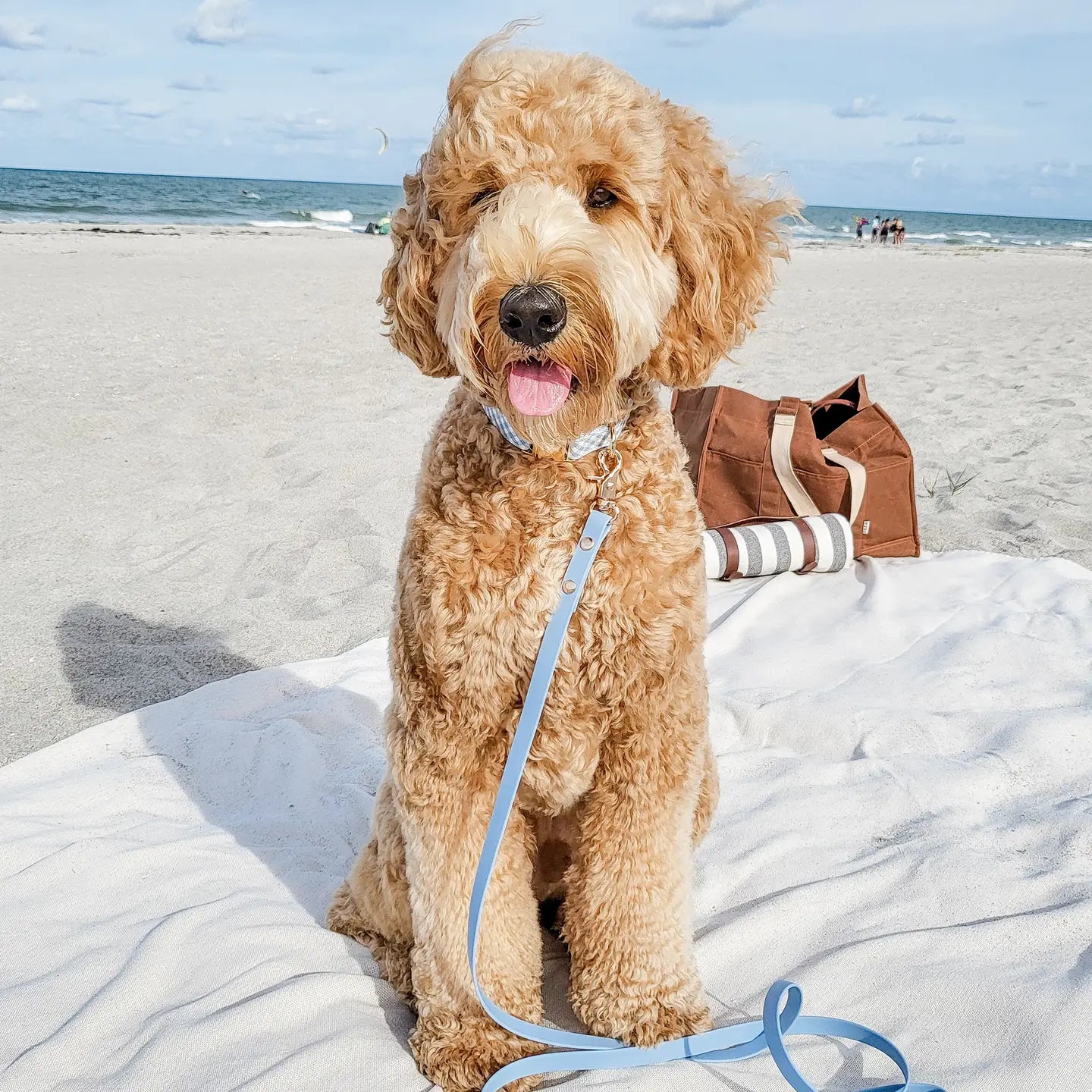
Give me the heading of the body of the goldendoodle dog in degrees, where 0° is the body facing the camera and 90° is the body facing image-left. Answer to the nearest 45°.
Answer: approximately 0°

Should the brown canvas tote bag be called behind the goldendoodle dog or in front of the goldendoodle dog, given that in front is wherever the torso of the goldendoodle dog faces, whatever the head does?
behind

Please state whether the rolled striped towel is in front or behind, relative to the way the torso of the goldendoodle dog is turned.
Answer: behind
